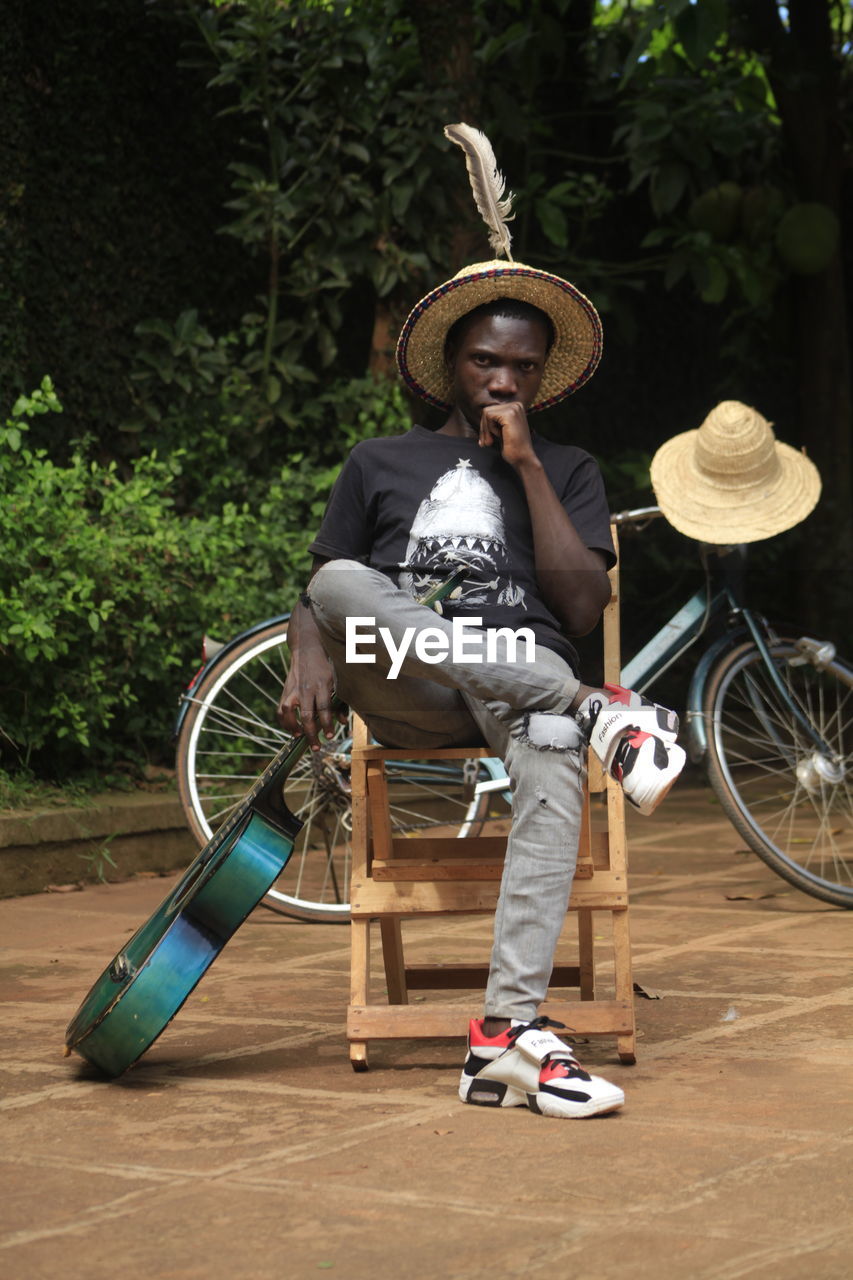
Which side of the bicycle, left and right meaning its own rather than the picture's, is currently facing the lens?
right

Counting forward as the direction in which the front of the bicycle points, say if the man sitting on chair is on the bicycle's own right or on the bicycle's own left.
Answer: on the bicycle's own right

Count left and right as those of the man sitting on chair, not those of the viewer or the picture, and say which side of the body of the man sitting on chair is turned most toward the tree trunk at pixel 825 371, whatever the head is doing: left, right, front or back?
back

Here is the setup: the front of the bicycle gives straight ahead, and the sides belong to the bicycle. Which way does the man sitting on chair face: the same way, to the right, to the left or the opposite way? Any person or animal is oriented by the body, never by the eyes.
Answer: to the right

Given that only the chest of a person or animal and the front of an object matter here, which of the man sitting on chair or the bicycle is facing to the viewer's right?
the bicycle

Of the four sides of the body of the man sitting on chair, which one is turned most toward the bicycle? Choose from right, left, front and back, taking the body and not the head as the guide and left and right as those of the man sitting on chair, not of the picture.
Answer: back

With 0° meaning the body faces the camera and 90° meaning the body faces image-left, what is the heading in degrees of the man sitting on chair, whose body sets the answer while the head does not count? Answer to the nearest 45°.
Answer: approximately 0°

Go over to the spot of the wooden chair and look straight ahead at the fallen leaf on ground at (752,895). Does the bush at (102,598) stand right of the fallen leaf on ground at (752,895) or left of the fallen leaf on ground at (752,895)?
left

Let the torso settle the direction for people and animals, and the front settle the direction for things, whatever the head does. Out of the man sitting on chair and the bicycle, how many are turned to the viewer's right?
1

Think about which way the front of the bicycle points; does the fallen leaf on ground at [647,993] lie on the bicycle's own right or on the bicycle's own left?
on the bicycle's own right
